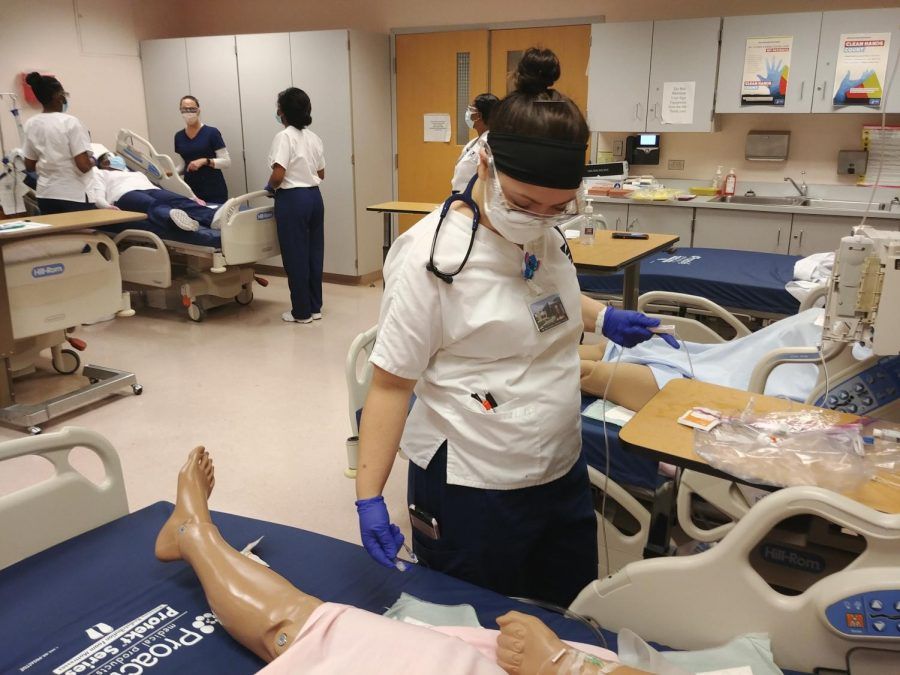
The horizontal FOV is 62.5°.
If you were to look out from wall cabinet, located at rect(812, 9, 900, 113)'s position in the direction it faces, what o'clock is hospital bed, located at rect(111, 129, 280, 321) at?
The hospital bed is roughly at 2 o'clock from the wall cabinet.

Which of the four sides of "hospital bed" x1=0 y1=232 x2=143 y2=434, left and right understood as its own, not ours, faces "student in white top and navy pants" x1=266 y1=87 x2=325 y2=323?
left

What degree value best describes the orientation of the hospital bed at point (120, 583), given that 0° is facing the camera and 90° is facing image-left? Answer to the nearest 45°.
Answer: approximately 135°

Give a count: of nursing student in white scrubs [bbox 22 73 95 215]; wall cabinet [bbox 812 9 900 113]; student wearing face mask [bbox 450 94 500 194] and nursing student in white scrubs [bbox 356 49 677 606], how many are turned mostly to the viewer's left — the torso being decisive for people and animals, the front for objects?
1

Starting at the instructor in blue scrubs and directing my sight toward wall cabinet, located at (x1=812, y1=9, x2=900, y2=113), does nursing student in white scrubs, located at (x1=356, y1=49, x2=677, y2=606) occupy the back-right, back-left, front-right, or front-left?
front-right

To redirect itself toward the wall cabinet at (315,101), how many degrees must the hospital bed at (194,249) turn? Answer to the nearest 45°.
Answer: approximately 90° to its left

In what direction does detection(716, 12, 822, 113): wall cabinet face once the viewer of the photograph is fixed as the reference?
facing the viewer

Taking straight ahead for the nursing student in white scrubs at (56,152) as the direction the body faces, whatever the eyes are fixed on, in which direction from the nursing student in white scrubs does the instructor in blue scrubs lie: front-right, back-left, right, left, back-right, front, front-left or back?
front

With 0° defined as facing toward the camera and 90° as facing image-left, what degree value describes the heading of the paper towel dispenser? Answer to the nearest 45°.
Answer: approximately 0°

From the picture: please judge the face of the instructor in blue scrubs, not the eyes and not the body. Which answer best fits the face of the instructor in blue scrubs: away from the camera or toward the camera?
toward the camera

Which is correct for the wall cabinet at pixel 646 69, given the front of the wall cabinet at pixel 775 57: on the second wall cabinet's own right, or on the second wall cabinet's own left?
on the second wall cabinet's own right

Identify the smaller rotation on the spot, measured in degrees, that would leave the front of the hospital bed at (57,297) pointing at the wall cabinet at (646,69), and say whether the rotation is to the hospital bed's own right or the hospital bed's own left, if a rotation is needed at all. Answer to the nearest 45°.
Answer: approximately 45° to the hospital bed's own left

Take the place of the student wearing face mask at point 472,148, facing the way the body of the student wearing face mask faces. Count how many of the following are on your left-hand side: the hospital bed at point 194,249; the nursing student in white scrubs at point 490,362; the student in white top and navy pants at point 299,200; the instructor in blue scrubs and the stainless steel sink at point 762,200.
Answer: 1
